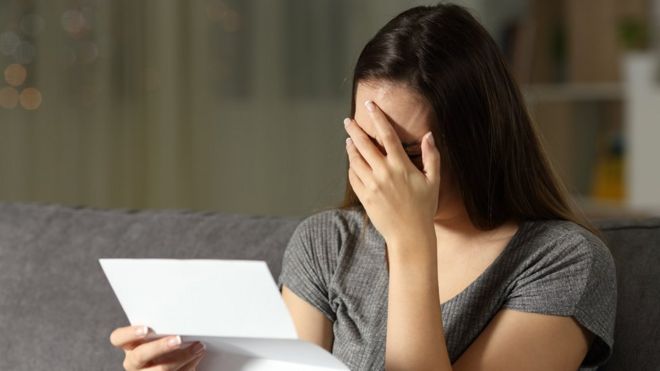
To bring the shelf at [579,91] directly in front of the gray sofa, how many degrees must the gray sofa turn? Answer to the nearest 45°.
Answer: approximately 135° to its left

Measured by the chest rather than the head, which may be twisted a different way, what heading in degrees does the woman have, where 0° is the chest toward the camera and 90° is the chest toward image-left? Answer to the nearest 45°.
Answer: approximately 45°

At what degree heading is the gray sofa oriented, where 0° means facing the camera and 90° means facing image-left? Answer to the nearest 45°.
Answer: approximately 0°

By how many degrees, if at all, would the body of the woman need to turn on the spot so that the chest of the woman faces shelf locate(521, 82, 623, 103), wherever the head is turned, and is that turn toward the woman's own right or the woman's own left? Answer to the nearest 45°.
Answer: approximately 135° to the woman's own right

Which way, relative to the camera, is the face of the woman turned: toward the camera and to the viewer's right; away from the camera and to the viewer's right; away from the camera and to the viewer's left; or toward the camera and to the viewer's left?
toward the camera and to the viewer's left
